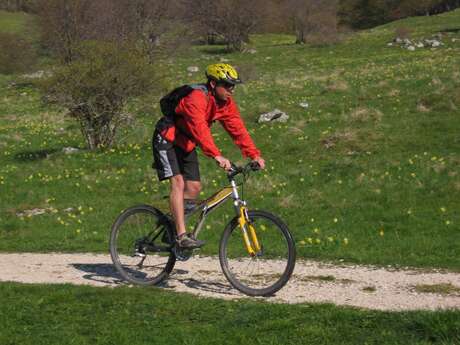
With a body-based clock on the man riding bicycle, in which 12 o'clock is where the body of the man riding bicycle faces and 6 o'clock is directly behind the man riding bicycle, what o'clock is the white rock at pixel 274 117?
The white rock is roughly at 8 o'clock from the man riding bicycle.

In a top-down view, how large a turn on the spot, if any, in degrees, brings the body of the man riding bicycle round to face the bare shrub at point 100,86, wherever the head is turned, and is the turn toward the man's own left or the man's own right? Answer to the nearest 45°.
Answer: approximately 135° to the man's own left

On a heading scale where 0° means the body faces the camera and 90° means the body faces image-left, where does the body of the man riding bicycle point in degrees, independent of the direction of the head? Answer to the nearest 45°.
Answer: approximately 315°

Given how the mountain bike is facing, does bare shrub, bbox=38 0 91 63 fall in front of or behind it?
behind

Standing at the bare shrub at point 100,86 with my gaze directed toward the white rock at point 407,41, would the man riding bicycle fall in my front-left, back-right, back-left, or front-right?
back-right

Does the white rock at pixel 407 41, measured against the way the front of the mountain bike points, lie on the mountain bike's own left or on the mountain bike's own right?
on the mountain bike's own left
